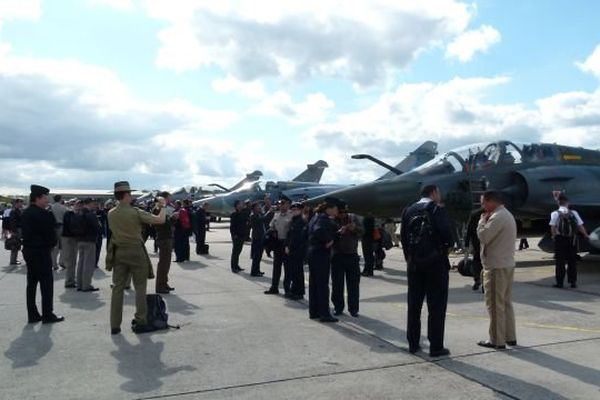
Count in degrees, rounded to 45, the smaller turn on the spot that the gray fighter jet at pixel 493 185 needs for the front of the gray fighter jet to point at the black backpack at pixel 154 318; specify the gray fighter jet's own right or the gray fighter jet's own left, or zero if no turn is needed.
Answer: approximately 45° to the gray fighter jet's own left

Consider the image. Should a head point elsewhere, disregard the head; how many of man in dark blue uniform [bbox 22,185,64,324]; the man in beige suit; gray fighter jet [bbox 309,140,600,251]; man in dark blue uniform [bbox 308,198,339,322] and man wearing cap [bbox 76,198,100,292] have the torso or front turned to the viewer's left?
2

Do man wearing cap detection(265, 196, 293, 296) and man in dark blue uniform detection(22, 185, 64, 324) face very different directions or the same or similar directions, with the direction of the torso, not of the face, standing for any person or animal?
very different directions

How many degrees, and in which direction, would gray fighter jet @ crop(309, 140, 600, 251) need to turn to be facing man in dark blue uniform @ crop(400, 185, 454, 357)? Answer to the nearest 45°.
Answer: approximately 90° to its left

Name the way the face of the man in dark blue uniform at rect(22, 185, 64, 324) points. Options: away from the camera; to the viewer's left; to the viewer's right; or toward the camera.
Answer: to the viewer's right

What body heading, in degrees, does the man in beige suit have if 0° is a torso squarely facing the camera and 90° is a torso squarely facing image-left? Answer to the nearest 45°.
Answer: approximately 90°

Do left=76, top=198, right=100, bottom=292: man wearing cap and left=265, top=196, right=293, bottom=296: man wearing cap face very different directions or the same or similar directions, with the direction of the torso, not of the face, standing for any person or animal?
very different directions

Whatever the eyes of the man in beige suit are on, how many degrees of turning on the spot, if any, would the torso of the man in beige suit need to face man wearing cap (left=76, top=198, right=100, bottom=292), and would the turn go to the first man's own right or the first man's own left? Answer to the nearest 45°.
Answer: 0° — they already face them

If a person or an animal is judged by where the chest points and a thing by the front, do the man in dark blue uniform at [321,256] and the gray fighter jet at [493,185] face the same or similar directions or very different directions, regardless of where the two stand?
very different directions

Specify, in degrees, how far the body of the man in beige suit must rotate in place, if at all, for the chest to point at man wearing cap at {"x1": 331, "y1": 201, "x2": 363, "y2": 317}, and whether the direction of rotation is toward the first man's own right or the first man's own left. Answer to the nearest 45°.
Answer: approximately 45° to the first man's own right
